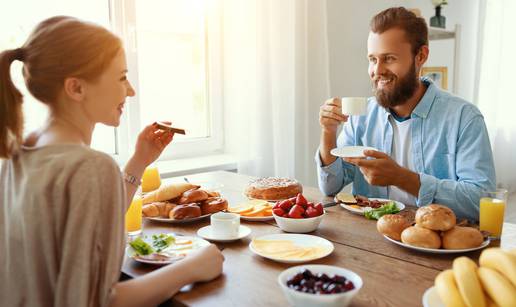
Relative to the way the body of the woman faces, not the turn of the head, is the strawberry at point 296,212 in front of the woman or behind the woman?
in front

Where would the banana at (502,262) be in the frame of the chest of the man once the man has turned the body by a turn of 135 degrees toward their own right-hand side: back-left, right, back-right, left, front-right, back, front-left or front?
back

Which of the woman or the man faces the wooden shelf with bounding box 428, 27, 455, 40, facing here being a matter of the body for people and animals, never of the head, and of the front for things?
the woman

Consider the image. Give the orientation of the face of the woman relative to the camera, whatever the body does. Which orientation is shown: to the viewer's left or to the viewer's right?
to the viewer's right

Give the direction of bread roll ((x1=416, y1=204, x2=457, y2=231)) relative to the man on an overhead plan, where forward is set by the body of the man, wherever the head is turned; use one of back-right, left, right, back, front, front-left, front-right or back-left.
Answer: front-left

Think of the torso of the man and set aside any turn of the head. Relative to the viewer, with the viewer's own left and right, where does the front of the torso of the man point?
facing the viewer and to the left of the viewer

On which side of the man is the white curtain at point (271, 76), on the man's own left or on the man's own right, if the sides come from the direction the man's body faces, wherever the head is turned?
on the man's own right

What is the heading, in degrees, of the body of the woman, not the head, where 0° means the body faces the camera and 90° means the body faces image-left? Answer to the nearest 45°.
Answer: approximately 225°

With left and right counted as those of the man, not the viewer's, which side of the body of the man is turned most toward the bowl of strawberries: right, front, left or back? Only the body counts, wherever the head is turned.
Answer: front

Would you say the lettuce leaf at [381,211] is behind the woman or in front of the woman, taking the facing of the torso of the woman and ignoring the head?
in front

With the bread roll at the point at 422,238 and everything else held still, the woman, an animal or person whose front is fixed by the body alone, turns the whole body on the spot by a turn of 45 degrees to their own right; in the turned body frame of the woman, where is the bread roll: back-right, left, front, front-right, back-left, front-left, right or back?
front

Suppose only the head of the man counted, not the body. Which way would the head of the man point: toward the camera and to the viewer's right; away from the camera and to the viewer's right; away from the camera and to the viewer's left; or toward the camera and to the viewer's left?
toward the camera and to the viewer's left

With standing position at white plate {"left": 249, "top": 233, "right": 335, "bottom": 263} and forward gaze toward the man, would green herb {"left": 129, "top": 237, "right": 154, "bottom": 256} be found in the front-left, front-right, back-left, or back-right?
back-left

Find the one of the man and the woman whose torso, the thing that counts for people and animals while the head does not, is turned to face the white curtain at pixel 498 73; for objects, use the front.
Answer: the woman

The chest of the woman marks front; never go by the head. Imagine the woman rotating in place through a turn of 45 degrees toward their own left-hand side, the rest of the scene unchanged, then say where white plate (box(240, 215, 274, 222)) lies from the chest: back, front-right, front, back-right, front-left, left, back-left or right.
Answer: front-right
